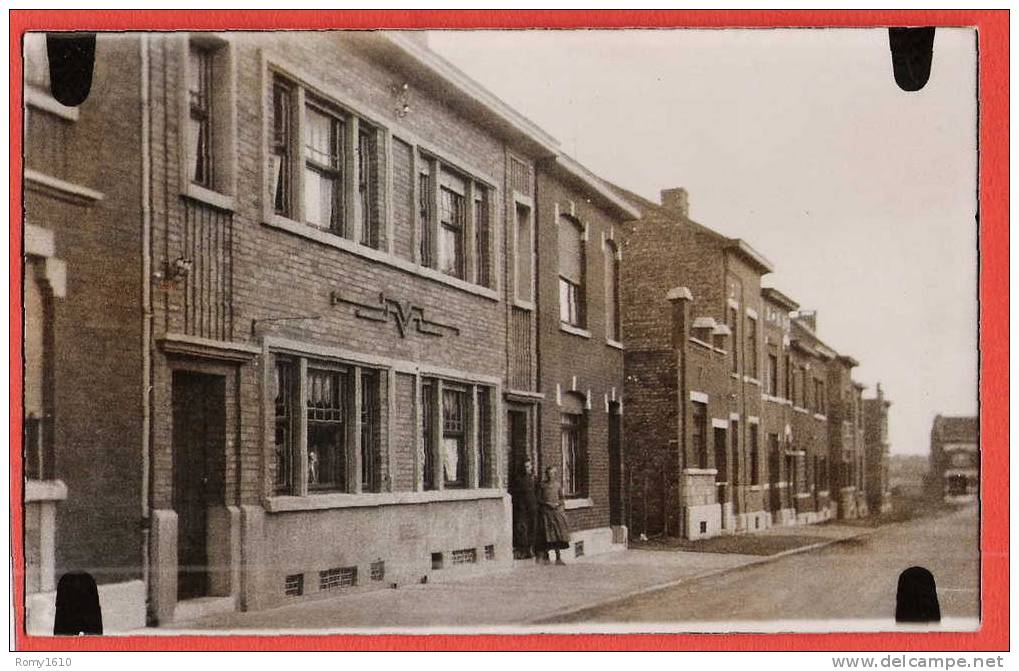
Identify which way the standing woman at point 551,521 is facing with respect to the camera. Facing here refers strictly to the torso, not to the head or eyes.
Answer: toward the camera
